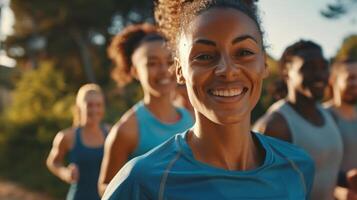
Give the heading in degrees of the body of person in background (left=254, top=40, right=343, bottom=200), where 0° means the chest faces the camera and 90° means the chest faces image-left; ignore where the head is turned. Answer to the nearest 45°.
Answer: approximately 315°

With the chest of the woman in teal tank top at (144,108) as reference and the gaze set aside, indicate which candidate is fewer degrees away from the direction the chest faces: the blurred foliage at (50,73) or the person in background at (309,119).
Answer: the person in background

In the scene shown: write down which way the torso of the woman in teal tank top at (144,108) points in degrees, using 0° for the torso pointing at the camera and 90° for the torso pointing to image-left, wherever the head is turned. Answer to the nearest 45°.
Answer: approximately 315°

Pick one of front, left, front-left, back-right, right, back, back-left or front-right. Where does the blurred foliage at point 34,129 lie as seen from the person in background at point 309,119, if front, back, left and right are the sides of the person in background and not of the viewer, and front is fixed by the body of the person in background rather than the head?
back

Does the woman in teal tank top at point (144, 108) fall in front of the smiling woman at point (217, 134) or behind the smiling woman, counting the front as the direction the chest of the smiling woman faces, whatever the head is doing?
behind

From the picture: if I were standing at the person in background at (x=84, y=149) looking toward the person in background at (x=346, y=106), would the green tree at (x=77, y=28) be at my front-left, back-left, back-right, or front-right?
back-left

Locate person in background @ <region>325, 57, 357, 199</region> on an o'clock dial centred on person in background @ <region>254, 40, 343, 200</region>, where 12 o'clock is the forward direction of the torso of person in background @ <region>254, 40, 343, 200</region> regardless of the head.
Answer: person in background @ <region>325, 57, 357, 199</region> is roughly at 8 o'clock from person in background @ <region>254, 40, 343, 200</region>.

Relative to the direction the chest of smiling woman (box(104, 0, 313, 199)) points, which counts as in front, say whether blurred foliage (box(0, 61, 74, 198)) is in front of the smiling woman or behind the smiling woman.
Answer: behind
